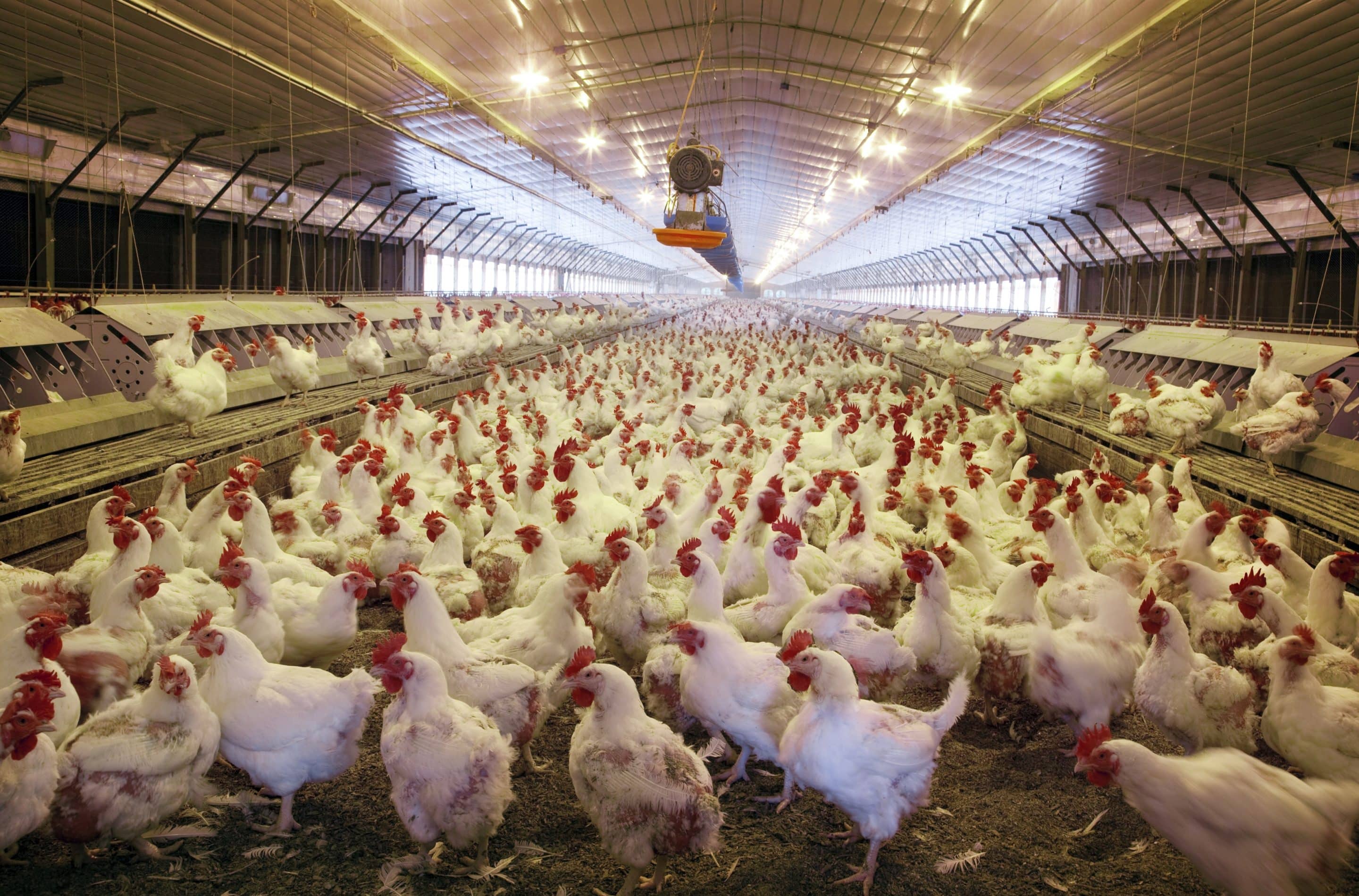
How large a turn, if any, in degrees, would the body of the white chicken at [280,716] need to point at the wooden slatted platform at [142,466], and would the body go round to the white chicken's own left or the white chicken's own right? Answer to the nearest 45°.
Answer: approximately 90° to the white chicken's own right

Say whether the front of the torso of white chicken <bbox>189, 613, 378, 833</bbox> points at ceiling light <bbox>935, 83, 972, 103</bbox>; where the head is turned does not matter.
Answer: no

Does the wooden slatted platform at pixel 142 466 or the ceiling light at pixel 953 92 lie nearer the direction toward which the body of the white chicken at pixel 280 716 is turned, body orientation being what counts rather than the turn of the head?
the wooden slatted platform

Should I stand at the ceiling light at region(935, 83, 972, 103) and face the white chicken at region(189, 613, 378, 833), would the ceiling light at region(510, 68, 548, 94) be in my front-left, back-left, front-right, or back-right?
front-right

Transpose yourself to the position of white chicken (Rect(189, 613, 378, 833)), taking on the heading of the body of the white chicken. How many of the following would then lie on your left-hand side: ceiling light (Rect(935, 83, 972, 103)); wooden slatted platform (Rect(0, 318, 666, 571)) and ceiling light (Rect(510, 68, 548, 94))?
0

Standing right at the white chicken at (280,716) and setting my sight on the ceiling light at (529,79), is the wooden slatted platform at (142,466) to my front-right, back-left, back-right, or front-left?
front-left

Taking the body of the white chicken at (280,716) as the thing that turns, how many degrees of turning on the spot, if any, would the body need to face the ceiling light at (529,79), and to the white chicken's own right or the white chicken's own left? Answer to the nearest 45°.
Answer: approximately 90° to the white chicken's own right

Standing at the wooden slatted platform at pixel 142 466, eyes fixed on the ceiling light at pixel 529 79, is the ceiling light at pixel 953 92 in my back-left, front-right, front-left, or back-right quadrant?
front-right

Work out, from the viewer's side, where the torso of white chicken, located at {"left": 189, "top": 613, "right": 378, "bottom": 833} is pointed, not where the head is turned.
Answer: to the viewer's left
